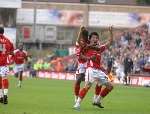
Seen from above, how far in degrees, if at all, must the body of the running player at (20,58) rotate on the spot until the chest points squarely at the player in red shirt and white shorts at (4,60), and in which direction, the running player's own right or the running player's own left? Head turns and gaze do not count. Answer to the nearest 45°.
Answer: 0° — they already face them

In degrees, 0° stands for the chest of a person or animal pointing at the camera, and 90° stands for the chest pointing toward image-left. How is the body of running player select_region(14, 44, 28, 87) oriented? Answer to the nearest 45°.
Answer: approximately 0°

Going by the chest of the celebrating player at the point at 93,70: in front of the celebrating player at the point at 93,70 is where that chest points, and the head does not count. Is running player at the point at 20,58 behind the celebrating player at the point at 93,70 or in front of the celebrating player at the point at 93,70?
behind

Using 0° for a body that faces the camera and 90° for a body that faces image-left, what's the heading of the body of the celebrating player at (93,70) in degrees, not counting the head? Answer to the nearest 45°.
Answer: approximately 315°

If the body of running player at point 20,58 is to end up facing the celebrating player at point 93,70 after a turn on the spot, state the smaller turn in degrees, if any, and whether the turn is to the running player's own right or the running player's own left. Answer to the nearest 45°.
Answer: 0° — they already face them

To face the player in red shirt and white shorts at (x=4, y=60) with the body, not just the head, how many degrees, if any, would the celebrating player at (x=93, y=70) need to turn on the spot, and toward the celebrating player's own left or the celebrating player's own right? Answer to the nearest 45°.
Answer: approximately 135° to the celebrating player's own right
